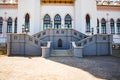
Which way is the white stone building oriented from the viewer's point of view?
toward the camera
